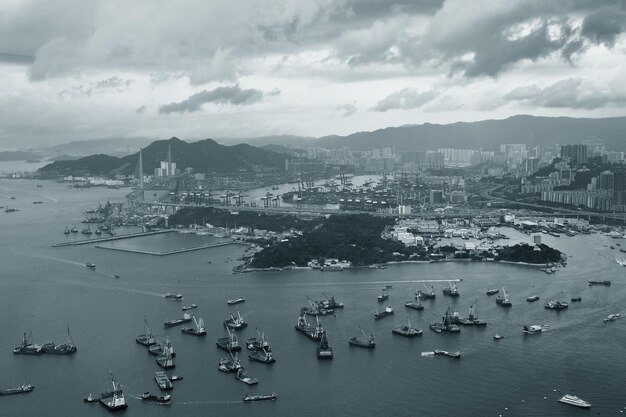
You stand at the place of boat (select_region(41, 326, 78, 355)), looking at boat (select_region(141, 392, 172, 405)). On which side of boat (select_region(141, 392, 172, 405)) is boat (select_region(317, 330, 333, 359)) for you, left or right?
left

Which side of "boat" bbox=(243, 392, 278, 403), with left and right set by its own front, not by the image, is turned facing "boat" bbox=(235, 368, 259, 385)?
left

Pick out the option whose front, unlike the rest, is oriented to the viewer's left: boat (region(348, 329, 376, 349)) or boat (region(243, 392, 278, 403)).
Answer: boat (region(348, 329, 376, 349))

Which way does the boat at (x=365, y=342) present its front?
to the viewer's left

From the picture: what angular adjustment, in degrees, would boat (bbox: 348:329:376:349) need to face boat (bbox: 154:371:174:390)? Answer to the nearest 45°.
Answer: approximately 45° to its left

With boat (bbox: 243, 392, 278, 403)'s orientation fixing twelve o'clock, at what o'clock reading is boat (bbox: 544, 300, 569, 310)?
boat (bbox: 544, 300, 569, 310) is roughly at 11 o'clock from boat (bbox: 243, 392, 278, 403).

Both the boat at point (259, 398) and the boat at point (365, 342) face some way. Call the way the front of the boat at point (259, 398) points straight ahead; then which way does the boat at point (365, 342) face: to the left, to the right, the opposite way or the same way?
the opposite way

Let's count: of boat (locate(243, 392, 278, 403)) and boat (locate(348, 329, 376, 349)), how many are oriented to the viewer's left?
1

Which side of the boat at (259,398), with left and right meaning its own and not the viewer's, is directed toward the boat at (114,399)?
back

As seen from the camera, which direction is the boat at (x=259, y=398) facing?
to the viewer's right

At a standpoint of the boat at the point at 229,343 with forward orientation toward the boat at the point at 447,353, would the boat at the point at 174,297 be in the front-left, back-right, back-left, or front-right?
back-left
